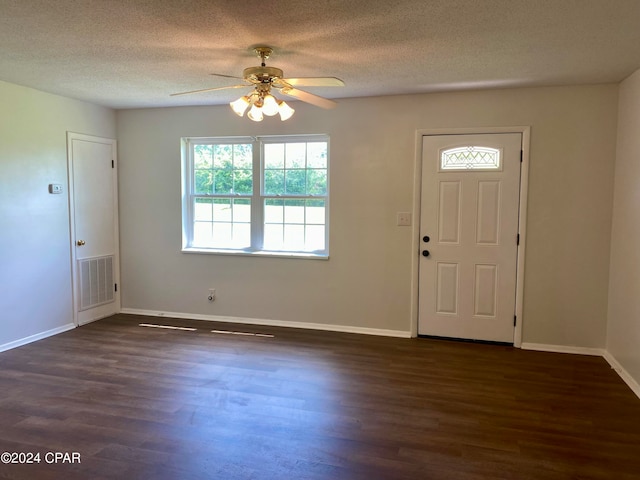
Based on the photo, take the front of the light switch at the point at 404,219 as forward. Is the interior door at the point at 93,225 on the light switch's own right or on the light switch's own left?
on the light switch's own right

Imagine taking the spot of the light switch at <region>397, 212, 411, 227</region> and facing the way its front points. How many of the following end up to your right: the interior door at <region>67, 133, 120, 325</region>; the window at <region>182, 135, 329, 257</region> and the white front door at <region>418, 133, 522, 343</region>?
2

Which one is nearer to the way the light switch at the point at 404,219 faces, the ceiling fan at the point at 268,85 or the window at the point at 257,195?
the ceiling fan

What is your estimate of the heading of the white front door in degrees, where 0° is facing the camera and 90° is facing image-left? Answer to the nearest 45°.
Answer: approximately 0°

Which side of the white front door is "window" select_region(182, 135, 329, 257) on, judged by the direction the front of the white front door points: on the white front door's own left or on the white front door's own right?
on the white front door's own right

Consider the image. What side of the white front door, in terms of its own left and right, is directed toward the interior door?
right

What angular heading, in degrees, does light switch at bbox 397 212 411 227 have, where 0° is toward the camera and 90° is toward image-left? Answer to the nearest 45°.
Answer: approximately 0°

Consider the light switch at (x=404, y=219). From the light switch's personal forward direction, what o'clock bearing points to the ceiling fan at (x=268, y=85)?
The ceiling fan is roughly at 1 o'clock from the light switch.

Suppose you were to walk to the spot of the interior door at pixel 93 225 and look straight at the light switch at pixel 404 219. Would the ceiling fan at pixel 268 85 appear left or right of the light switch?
right

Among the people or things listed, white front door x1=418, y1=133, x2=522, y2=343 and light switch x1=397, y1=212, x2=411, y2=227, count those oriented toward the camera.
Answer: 2

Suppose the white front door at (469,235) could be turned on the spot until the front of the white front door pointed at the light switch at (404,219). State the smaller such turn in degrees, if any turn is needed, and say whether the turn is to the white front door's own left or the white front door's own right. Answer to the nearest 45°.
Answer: approximately 90° to the white front door's own right

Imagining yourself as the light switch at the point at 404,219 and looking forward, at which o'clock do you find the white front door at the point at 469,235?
The white front door is roughly at 9 o'clock from the light switch.
